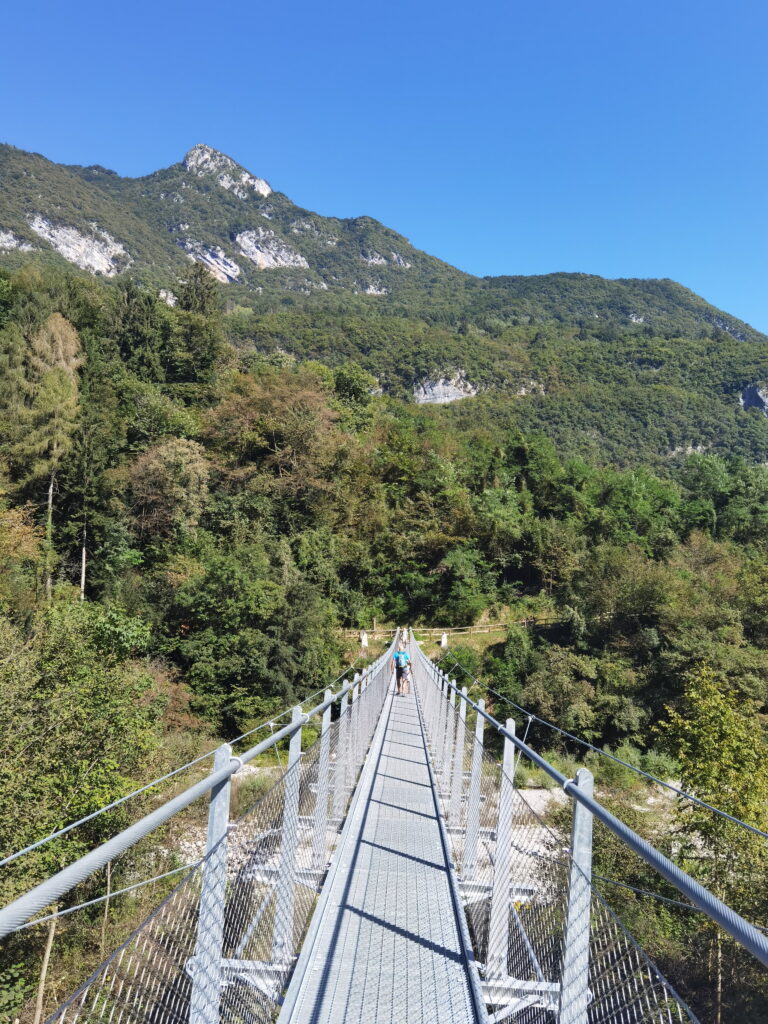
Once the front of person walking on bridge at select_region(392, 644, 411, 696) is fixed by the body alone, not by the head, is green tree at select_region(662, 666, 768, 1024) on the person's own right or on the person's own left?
on the person's own right

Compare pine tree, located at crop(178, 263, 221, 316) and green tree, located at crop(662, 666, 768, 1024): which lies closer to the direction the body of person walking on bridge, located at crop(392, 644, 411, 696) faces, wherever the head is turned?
the pine tree

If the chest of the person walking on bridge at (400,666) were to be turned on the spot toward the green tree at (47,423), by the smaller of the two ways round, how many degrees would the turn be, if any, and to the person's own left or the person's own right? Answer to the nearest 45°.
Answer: approximately 45° to the person's own left

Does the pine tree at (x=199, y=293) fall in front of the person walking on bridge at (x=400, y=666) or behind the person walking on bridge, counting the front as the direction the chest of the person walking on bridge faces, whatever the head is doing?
in front

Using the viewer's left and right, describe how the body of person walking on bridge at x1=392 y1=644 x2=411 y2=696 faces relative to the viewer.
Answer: facing away from the viewer
